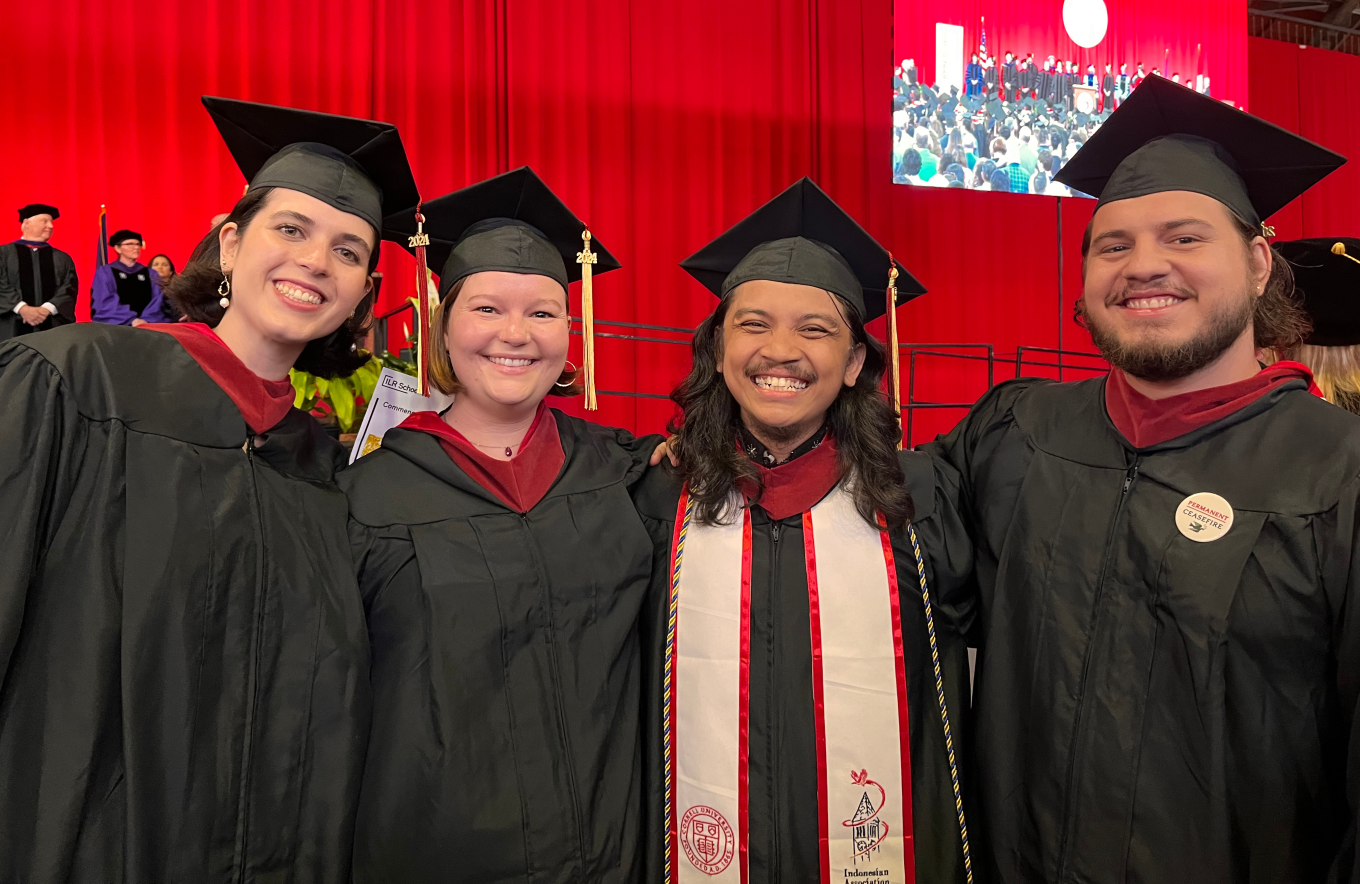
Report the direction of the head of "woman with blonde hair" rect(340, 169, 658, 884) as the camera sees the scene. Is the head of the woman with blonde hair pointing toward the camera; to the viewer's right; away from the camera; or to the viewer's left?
toward the camera

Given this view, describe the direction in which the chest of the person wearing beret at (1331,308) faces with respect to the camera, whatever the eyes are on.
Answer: away from the camera

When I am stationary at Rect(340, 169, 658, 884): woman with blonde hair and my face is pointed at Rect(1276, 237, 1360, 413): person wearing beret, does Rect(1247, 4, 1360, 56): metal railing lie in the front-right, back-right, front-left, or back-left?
front-left

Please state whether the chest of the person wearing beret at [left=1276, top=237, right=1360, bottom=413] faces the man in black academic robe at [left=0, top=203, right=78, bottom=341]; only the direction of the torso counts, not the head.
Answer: no

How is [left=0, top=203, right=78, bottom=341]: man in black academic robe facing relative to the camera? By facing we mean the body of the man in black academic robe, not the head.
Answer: toward the camera

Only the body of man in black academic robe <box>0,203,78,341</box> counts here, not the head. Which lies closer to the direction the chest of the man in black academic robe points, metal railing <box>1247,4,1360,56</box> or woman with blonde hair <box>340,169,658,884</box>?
the woman with blonde hair

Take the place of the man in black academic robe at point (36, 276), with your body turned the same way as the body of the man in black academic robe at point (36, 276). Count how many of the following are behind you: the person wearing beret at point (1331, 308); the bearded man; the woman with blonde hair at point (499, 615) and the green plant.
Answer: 0

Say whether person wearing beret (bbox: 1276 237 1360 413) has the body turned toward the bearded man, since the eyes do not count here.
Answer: no

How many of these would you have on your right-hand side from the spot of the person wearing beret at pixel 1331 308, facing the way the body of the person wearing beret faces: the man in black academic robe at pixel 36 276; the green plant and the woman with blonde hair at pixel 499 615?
0

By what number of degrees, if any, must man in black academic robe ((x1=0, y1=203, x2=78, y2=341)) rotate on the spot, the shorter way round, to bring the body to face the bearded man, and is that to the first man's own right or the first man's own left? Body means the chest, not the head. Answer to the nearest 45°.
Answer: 0° — they already face them

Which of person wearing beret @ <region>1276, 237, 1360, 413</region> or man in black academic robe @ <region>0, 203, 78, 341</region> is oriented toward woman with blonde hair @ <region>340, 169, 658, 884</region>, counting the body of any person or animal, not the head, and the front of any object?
the man in black academic robe

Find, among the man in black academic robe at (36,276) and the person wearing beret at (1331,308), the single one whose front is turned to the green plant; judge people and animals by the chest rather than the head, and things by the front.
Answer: the man in black academic robe

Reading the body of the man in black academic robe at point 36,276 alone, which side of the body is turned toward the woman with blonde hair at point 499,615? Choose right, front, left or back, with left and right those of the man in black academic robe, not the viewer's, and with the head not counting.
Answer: front

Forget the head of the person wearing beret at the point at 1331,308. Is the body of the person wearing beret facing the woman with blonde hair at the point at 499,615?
no

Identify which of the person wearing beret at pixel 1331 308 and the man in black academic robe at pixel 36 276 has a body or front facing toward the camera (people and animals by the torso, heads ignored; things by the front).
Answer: the man in black academic robe

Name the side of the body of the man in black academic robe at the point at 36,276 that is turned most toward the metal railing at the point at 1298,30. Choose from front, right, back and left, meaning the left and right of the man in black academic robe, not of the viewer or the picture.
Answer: left
